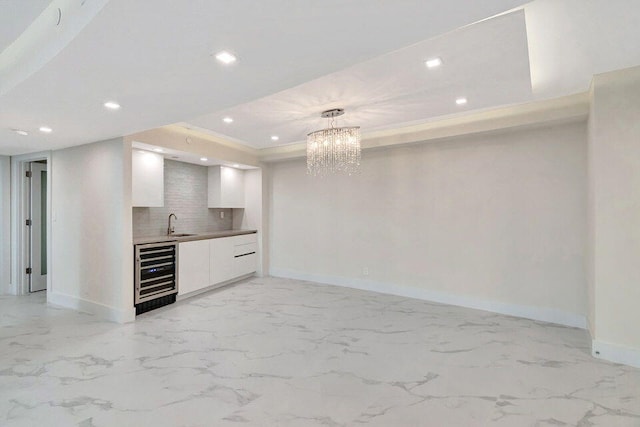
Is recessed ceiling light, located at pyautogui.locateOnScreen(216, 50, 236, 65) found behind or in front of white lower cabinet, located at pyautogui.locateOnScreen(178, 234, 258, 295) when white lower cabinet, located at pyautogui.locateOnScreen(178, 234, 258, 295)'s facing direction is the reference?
in front

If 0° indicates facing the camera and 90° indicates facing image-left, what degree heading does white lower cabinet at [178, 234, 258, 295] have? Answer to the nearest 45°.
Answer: approximately 315°

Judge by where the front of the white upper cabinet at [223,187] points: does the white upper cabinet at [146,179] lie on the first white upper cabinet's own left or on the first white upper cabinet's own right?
on the first white upper cabinet's own right

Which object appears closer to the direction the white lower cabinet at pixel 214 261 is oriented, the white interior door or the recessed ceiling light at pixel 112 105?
the recessed ceiling light

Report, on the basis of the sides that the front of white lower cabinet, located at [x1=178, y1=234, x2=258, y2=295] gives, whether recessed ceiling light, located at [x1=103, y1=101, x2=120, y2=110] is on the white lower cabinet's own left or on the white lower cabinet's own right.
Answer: on the white lower cabinet's own right

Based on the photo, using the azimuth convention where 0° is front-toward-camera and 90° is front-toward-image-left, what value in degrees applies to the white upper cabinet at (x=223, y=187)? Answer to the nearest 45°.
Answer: approximately 315°

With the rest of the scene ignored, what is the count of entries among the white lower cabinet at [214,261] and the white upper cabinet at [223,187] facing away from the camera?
0
